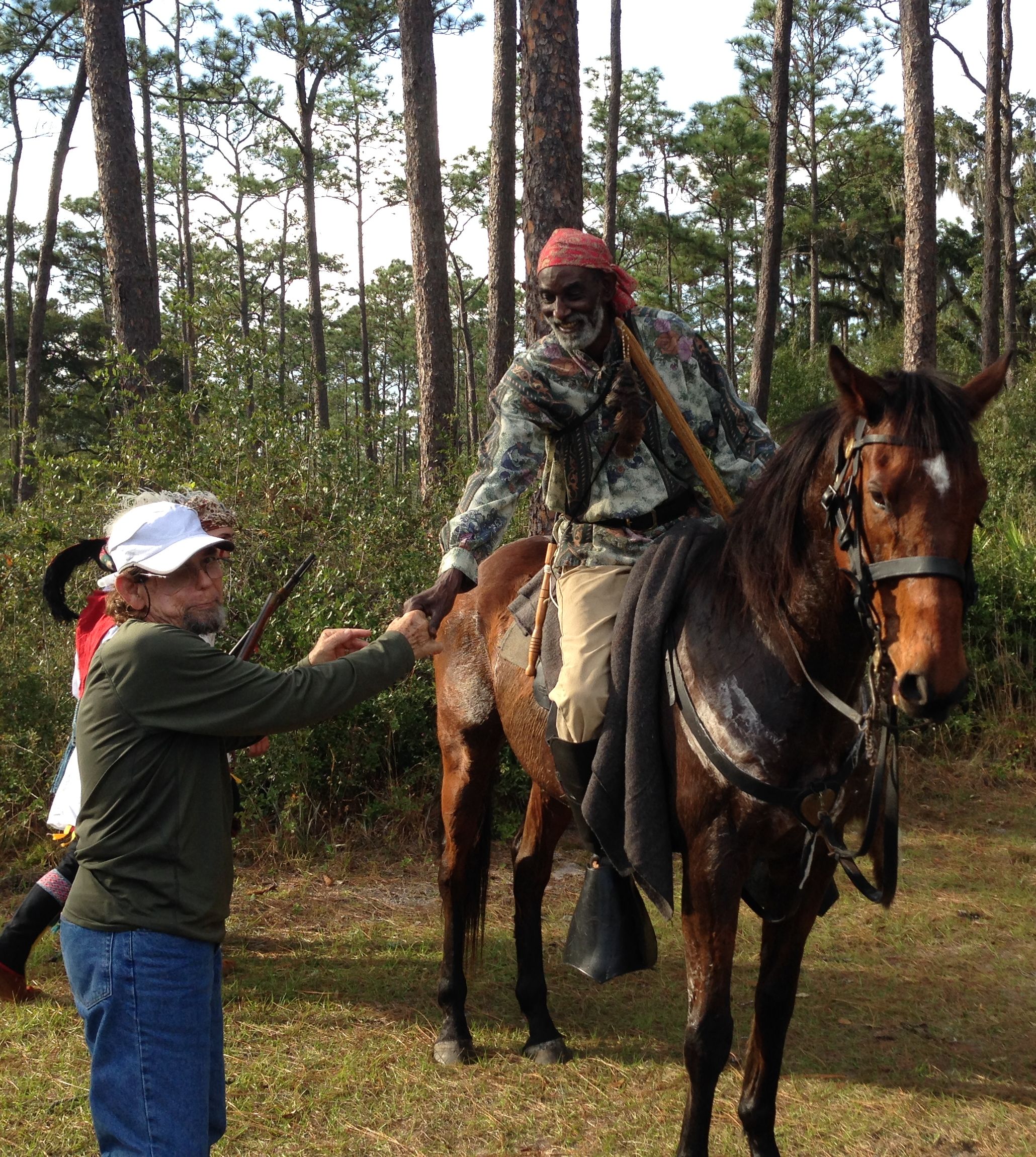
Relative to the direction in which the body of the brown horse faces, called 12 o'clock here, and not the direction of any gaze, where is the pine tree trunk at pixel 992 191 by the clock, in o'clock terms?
The pine tree trunk is roughly at 8 o'clock from the brown horse.

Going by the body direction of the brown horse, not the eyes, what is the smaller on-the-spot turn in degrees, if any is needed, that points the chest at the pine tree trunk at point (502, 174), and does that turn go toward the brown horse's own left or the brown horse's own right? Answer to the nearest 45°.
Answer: approximately 135° to the brown horse's own left

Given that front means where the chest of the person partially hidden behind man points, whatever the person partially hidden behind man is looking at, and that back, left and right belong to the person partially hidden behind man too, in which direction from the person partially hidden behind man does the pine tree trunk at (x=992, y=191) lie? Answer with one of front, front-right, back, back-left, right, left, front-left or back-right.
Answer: front-left

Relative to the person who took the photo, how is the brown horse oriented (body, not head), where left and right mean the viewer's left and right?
facing the viewer and to the right of the viewer

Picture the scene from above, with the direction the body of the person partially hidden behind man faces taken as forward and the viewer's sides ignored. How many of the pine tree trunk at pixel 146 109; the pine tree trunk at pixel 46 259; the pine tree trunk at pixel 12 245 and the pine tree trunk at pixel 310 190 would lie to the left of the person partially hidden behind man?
4

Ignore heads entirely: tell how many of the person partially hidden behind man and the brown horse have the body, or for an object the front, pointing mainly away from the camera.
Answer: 0

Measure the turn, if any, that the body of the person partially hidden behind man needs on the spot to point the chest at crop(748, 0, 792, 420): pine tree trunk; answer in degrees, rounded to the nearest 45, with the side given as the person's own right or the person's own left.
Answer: approximately 45° to the person's own left

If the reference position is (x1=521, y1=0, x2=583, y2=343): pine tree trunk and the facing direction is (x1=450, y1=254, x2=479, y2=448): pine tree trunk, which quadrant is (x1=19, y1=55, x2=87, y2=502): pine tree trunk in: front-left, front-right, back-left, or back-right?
front-left

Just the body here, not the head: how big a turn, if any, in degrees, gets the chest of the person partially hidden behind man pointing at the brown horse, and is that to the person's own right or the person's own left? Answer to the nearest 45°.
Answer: approximately 45° to the person's own right

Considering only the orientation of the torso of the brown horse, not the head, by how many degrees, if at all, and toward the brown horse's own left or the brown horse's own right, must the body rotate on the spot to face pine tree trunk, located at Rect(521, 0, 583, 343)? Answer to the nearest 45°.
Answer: approximately 135° to the brown horse's own left

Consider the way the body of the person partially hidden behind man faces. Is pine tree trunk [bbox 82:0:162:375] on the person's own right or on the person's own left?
on the person's own left

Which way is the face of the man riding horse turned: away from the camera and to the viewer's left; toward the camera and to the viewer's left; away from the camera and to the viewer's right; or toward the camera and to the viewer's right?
toward the camera and to the viewer's left

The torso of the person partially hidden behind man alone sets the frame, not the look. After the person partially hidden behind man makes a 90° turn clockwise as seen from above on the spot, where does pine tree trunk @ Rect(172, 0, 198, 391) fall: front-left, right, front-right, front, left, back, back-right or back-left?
back

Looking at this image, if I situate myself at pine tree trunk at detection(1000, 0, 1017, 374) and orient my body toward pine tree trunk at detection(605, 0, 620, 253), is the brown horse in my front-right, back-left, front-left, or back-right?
front-left

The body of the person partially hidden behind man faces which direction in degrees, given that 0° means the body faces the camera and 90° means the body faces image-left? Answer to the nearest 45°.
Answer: approximately 270°
